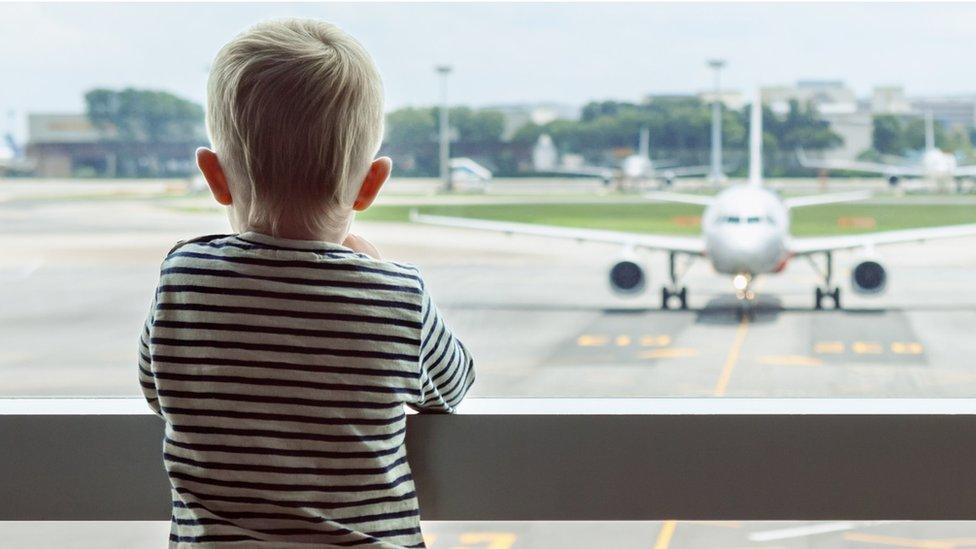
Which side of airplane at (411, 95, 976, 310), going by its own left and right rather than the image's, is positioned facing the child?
front

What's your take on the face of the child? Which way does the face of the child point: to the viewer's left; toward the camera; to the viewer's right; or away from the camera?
away from the camera

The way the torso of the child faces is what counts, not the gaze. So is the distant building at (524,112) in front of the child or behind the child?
in front

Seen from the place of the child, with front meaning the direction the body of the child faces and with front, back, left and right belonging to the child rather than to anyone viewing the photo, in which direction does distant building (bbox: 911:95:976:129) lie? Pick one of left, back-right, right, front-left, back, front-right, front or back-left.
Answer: front-right

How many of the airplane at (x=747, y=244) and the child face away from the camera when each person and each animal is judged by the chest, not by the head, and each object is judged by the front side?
1

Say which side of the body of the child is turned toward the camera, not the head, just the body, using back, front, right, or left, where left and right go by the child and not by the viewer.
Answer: back

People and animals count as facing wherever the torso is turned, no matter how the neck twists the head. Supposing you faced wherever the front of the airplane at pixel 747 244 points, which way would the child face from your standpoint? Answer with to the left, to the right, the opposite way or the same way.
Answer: the opposite way

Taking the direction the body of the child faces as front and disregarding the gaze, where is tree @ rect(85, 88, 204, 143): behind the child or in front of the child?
in front

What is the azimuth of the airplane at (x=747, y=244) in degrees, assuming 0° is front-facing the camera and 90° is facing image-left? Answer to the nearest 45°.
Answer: approximately 0°

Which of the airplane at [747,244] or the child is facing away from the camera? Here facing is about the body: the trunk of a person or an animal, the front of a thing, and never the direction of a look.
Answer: the child
